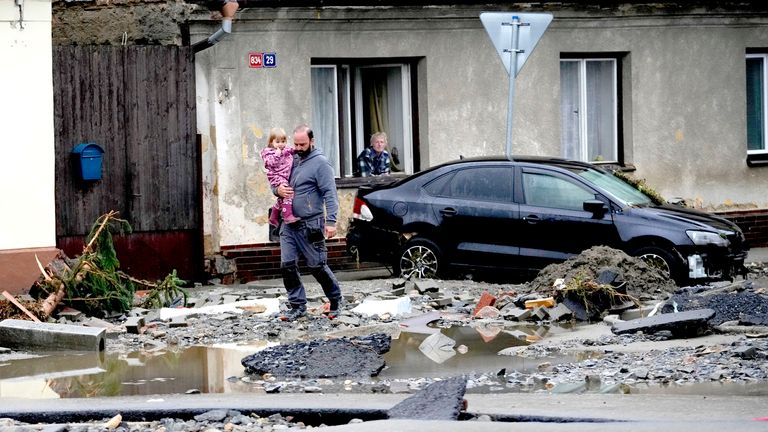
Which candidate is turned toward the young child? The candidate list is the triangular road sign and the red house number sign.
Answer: the red house number sign

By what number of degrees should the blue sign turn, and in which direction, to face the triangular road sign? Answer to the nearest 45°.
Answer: approximately 45° to its left

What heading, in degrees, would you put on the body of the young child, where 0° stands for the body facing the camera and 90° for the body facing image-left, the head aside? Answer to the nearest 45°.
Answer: approximately 315°

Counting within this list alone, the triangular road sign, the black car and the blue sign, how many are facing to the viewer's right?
1

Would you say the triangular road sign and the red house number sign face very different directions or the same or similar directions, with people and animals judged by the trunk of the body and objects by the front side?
very different directions

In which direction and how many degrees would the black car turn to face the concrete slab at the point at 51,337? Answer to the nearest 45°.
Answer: approximately 135° to its right

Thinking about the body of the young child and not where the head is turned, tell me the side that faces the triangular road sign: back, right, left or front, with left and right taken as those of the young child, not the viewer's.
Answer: left

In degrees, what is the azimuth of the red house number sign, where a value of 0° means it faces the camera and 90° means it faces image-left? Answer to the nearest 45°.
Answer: approximately 0°

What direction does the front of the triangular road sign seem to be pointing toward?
away from the camera
